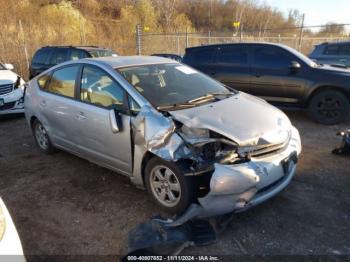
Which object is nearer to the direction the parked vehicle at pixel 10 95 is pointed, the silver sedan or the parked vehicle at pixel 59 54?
the silver sedan

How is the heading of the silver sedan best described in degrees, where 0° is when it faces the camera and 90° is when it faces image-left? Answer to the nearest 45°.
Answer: approximately 315°

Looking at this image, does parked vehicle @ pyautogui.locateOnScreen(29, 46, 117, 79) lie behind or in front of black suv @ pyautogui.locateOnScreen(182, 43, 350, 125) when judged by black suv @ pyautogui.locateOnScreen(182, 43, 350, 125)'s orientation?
behind

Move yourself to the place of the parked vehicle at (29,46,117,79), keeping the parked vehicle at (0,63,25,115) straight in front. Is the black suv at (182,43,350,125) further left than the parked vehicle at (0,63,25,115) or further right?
left

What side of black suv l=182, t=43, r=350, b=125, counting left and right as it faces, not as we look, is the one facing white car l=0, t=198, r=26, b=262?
right

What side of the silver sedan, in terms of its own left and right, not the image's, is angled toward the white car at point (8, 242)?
right

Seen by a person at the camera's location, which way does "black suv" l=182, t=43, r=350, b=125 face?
facing to the right of the viewer
